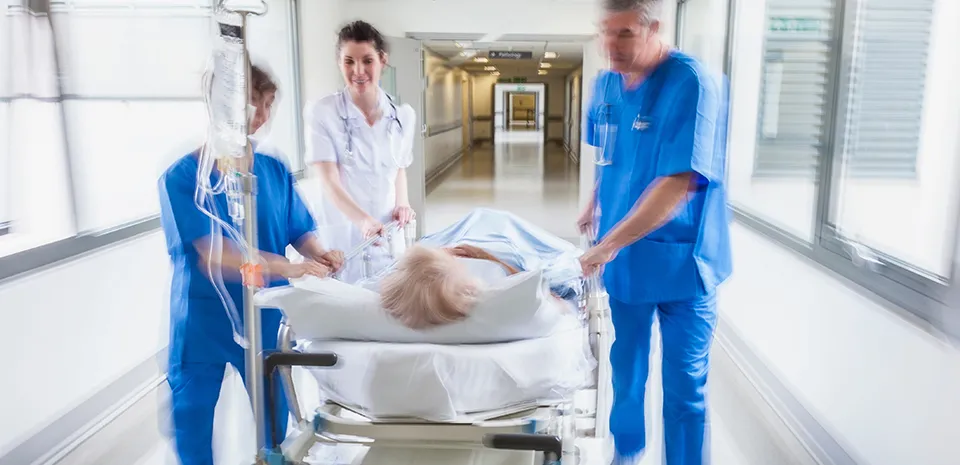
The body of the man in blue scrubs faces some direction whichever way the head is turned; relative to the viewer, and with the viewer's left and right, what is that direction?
facing the viewer and to the left of the viewer

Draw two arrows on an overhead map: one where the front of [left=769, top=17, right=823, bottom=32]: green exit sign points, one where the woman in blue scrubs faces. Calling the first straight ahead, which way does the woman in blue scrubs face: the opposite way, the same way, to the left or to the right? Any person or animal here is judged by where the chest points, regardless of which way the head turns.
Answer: to the left

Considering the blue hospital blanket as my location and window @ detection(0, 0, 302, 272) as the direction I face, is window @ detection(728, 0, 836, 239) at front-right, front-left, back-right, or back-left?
back-right

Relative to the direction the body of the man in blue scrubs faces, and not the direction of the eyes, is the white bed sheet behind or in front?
in front

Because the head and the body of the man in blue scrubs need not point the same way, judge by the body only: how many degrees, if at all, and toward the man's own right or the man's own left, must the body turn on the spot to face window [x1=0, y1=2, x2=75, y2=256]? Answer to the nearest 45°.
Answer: approximately 45° to the man's own right

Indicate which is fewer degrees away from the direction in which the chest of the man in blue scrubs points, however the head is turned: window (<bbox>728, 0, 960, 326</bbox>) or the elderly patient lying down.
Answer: the elderly patient lying down

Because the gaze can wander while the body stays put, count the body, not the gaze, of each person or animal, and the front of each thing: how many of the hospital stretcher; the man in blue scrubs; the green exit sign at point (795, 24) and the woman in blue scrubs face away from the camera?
1

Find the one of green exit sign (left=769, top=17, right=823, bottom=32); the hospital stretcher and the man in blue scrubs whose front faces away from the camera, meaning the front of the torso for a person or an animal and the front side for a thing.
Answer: the hospital stretcher

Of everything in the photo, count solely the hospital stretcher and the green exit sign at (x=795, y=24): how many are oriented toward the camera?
1

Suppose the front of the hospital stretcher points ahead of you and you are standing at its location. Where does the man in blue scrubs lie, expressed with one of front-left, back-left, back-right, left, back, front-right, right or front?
front-right

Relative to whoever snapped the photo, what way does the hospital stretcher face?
facing away from the viewer

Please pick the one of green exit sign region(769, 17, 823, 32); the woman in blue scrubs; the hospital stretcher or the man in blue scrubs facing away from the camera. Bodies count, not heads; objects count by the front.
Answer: the hospital stretcher

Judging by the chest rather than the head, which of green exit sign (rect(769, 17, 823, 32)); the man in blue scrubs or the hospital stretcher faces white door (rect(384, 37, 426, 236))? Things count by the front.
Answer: the hospital stretcher

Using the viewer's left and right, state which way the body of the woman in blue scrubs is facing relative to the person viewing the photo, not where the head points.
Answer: facing the viewer and to the right of the viewer
